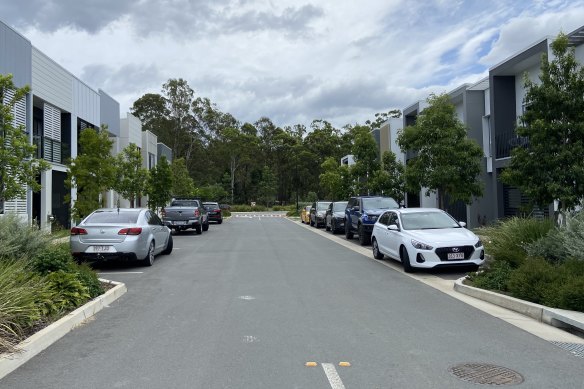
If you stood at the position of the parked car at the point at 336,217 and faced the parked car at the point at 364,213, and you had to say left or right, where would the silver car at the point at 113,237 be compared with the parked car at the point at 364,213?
right

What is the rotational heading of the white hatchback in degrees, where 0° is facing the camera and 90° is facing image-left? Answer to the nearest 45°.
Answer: approximately 315°

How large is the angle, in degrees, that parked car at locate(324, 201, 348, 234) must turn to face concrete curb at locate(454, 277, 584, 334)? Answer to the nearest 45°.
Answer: approximately 45° to its right

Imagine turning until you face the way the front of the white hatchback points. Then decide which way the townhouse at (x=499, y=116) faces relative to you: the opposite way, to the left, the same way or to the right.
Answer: to the right

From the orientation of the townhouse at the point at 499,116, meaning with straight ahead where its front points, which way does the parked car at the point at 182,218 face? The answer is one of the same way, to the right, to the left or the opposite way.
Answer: to the right

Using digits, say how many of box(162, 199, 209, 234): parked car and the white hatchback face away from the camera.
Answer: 1

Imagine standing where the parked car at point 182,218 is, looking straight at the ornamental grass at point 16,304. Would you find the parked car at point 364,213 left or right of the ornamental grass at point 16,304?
left

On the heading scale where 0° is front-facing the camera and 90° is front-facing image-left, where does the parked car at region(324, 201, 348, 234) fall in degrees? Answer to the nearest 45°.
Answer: approximately 315°

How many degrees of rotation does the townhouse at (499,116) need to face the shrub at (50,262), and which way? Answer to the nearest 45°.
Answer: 0° — it already faces it

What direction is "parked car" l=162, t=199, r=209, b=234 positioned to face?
away from the camera

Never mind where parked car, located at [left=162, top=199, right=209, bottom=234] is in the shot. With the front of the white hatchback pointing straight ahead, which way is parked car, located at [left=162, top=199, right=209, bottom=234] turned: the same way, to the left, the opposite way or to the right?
the opposite way

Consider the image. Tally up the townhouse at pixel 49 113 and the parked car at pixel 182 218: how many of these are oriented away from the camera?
1
